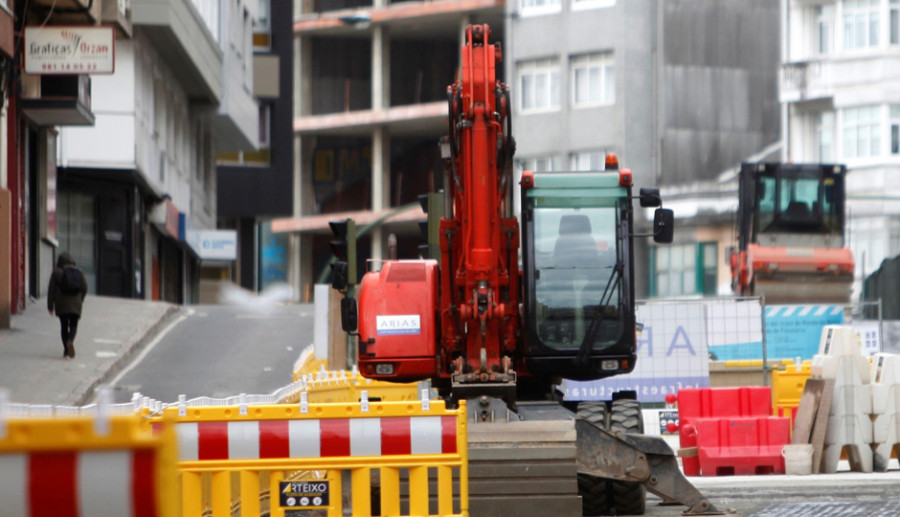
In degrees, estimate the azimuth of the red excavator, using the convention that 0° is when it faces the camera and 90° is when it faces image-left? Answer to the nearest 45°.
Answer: approximately 0°

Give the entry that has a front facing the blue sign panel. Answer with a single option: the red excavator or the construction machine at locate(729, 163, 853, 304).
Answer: the construction machine

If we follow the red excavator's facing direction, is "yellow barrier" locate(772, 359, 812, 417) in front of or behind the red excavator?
behind

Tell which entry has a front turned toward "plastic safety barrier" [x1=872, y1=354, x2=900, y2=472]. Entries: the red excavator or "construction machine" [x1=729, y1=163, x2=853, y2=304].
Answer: the construction machine

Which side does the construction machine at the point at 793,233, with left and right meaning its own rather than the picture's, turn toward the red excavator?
front

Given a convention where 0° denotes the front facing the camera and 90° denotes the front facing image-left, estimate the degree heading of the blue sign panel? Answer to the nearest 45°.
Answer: approximately 0°

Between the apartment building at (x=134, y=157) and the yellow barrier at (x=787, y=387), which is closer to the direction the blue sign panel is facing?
the yellow barrier

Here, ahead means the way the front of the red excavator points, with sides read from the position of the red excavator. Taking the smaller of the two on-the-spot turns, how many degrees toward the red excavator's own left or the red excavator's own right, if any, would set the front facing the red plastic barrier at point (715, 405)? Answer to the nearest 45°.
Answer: approximately 135° to the red excavator's own left

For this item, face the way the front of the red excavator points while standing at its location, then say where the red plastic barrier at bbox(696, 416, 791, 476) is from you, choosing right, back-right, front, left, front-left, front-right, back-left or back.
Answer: back-left

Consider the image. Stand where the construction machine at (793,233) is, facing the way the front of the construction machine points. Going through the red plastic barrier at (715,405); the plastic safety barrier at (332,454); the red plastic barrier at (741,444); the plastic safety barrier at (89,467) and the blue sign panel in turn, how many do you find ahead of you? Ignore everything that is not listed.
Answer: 5

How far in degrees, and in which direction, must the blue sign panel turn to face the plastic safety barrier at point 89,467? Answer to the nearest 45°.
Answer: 0° — it already faces it

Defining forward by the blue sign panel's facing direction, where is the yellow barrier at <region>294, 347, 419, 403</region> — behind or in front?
in front

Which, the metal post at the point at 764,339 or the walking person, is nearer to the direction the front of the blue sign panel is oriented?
the metal post
